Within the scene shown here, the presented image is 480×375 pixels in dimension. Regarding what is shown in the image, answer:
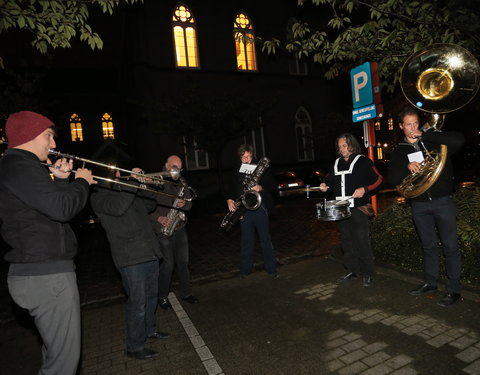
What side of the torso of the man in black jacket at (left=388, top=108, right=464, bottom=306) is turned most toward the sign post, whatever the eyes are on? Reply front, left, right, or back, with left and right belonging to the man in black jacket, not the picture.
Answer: right

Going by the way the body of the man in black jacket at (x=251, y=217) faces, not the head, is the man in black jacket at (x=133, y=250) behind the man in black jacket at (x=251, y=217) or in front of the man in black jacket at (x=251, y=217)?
in front

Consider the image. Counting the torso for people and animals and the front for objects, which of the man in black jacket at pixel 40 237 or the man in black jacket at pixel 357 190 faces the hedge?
the man in black jacket at pixel 40 237

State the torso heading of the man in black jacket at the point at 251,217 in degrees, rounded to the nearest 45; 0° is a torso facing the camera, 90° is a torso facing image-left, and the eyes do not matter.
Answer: approximately 0°

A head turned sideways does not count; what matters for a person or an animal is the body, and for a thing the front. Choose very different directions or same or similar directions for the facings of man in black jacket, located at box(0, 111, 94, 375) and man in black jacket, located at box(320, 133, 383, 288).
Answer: very different directions

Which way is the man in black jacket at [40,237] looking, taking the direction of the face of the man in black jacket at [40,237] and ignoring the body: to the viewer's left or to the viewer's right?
to the viewer's right

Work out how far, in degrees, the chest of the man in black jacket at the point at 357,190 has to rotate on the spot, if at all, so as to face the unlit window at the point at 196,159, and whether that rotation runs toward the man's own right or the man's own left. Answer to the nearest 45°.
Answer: approximately 90° to the man's own right

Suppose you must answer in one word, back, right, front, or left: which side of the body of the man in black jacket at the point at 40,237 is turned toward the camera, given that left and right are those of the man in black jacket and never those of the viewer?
right

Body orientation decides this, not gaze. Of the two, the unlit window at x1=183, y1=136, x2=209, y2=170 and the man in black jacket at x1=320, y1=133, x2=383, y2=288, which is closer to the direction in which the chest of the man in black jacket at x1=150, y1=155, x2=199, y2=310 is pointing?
the man in black jacket

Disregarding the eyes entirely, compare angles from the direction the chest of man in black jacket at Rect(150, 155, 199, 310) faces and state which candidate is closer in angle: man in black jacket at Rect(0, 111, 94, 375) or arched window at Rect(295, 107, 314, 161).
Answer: the man in black jacket
